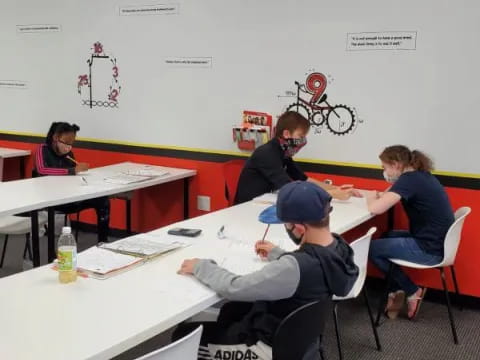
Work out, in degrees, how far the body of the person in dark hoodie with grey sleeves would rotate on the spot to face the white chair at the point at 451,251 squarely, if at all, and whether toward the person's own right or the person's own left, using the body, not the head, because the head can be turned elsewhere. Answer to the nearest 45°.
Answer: approximately 90° to the person's own right

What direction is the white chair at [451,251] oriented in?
to the viewer's left

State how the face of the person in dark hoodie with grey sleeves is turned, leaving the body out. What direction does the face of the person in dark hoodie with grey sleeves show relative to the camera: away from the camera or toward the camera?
away from the camera

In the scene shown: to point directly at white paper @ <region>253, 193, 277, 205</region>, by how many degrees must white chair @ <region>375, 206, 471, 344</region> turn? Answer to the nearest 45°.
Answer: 0° — it already faces it

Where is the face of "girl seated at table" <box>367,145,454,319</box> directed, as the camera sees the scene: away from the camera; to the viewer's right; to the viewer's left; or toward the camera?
to the viewer's left

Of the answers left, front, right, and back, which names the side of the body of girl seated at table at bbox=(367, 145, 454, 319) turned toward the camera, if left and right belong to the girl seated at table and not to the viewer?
left

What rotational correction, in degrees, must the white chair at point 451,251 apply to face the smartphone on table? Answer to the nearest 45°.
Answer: approximately 45° to its left

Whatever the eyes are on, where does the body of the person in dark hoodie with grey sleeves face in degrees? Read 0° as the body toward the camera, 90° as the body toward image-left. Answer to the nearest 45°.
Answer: approximately 135°

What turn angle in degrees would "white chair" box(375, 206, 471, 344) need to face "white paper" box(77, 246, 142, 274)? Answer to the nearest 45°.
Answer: approximately 45° to its left
